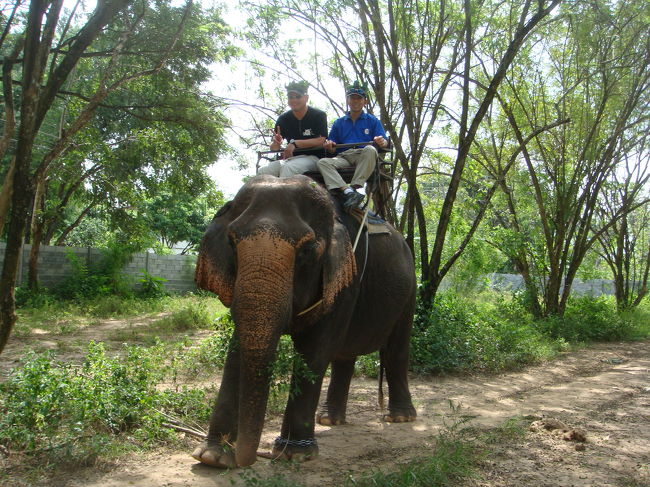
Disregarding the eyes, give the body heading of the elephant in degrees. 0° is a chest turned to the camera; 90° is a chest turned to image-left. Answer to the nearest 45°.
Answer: approximately 45°

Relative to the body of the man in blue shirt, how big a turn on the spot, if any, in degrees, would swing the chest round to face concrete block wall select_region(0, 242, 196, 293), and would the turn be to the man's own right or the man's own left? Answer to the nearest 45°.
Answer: approximately 135° to the man's own right

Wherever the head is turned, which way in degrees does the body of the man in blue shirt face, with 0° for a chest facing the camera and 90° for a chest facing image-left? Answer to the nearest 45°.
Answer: approximately 0°

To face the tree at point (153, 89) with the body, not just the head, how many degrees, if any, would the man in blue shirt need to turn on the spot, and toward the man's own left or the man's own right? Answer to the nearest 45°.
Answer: approximately 135° to the man's own right

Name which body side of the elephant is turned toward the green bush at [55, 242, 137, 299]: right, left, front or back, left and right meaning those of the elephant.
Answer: right

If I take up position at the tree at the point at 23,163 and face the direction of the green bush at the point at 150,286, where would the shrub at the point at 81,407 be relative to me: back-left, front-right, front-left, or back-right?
back-right
